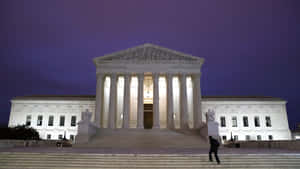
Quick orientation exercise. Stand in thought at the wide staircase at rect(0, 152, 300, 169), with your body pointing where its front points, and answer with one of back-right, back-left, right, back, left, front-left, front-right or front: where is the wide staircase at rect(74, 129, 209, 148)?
back

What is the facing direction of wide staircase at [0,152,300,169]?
toward the camera

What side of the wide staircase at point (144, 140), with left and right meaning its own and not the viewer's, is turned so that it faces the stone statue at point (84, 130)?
right

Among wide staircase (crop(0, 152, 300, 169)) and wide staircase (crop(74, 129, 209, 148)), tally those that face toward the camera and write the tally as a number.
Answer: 2

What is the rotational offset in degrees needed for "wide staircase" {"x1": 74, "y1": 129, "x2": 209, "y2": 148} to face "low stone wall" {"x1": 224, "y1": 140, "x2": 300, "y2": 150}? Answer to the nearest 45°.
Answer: approximately 45° to its left

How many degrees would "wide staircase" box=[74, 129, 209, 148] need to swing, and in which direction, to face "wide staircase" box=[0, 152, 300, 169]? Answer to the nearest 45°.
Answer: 0° — it already faces it

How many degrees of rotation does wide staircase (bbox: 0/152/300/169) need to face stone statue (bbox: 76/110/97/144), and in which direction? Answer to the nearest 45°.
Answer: approximately 135° to its right

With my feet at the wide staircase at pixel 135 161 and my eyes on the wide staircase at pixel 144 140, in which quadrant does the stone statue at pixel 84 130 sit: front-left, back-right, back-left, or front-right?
front-left

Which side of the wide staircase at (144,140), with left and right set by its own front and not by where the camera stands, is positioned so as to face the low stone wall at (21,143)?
right

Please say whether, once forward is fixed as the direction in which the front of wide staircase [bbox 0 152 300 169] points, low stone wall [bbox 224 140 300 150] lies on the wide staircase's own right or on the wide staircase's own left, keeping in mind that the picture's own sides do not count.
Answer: on the wide staircase's own left

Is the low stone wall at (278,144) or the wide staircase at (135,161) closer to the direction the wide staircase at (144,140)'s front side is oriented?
the wide staircase

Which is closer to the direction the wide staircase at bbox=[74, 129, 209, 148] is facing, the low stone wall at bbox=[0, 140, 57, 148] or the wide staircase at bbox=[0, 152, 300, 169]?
the wide staircase
